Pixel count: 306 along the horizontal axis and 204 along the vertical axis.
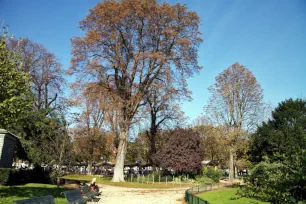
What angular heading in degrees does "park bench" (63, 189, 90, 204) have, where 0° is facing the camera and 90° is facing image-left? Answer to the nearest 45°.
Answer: approximately 315°

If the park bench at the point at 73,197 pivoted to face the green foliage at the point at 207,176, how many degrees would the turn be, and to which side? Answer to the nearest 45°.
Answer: approximately 90° to its left

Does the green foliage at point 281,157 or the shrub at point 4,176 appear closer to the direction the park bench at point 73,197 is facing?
the green foliage

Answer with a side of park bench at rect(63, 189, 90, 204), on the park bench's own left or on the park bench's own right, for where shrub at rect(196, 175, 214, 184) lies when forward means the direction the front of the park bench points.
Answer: on the park bench's own left

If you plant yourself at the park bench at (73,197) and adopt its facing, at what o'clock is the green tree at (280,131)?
The green tree is roughly at 10 o'clock from the park bench.

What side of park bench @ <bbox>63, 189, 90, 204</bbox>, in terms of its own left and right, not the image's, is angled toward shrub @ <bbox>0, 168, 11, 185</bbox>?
back
